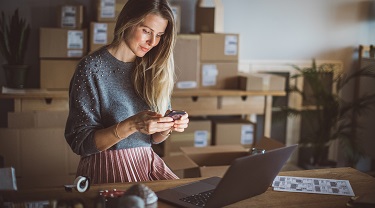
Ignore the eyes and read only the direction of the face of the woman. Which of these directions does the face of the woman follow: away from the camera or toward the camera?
toward the camera

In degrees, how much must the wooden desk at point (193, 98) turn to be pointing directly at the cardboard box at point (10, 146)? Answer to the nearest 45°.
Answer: approximately 90° to its right

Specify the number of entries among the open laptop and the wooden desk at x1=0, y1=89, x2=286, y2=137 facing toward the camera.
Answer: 1

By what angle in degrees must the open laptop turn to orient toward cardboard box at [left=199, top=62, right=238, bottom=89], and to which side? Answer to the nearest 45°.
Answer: approximately 45° to its right

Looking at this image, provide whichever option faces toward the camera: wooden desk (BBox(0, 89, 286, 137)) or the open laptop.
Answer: the wooden desk

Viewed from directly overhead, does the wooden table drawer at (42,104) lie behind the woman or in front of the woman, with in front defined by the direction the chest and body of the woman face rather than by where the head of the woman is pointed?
behind

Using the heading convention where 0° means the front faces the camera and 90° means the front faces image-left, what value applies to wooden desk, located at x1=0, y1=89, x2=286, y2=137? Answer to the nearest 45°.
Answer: approximately 0°

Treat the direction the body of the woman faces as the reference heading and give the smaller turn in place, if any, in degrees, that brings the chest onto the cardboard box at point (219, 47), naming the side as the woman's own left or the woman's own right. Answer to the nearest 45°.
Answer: approximately 135° to the woman's own left

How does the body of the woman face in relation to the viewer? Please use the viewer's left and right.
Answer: facing the viewer and to the right of the viewer

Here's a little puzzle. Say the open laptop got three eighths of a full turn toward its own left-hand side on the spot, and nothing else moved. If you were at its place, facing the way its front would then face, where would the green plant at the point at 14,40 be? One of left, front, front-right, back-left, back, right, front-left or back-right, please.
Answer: back-right

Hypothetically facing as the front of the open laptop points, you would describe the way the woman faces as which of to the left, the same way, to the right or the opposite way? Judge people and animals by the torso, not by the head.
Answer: the opposite way

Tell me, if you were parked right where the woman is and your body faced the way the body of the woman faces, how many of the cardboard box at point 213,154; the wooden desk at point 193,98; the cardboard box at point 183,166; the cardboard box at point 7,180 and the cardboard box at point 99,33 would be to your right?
1
